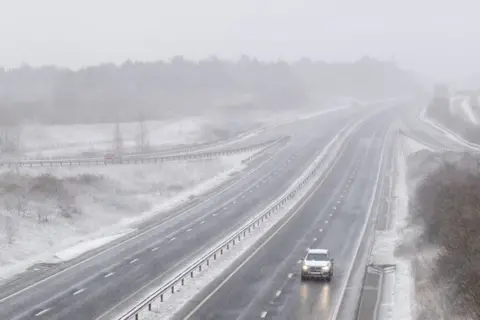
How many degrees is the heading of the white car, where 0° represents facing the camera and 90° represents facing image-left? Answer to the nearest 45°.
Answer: approximately 0°
